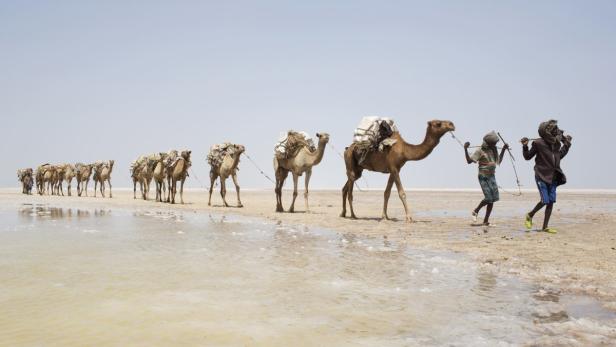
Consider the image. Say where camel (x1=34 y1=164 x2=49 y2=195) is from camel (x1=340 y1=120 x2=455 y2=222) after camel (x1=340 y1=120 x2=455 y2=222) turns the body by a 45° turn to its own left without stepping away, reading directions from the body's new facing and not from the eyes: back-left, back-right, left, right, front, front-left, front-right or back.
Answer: left

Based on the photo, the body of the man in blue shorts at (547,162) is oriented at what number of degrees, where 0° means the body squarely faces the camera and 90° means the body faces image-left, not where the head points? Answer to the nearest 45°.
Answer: approximately 315°

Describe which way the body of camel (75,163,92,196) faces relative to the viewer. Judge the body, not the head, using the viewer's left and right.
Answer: facing the viewer and to the right of the viewer

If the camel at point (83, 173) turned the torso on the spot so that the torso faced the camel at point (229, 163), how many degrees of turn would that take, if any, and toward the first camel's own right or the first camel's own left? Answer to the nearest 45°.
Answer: approximately 45° to the first camel's own right

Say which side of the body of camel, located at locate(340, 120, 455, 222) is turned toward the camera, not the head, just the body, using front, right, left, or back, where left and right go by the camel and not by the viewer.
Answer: right

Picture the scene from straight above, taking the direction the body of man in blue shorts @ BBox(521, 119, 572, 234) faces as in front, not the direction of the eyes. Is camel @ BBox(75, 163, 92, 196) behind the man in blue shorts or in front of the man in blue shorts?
behind

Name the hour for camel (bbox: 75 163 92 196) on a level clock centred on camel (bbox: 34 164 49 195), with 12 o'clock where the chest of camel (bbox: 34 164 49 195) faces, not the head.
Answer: camel (bbox: 75 163 92 196) is roughly at 1 o'clock from camel (bbox: 34 164 49 195).

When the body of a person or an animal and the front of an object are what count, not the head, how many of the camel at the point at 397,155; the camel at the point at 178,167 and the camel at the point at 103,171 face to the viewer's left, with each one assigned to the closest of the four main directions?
0

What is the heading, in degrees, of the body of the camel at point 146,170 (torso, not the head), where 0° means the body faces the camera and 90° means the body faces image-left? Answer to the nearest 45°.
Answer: approximately 315°

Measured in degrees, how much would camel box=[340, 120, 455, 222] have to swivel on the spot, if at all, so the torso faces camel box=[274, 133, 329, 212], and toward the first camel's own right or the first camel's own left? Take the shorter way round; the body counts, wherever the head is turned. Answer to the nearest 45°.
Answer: approximately 135° to the first camel's own left

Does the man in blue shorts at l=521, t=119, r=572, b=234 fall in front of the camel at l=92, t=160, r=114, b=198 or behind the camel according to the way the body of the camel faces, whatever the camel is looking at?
in front

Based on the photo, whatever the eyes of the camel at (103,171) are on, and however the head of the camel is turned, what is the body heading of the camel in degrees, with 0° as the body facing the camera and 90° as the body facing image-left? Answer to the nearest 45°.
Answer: approximately 315°

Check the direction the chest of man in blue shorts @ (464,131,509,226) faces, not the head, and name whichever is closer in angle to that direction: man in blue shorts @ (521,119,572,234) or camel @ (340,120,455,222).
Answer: the man in blue shorts
